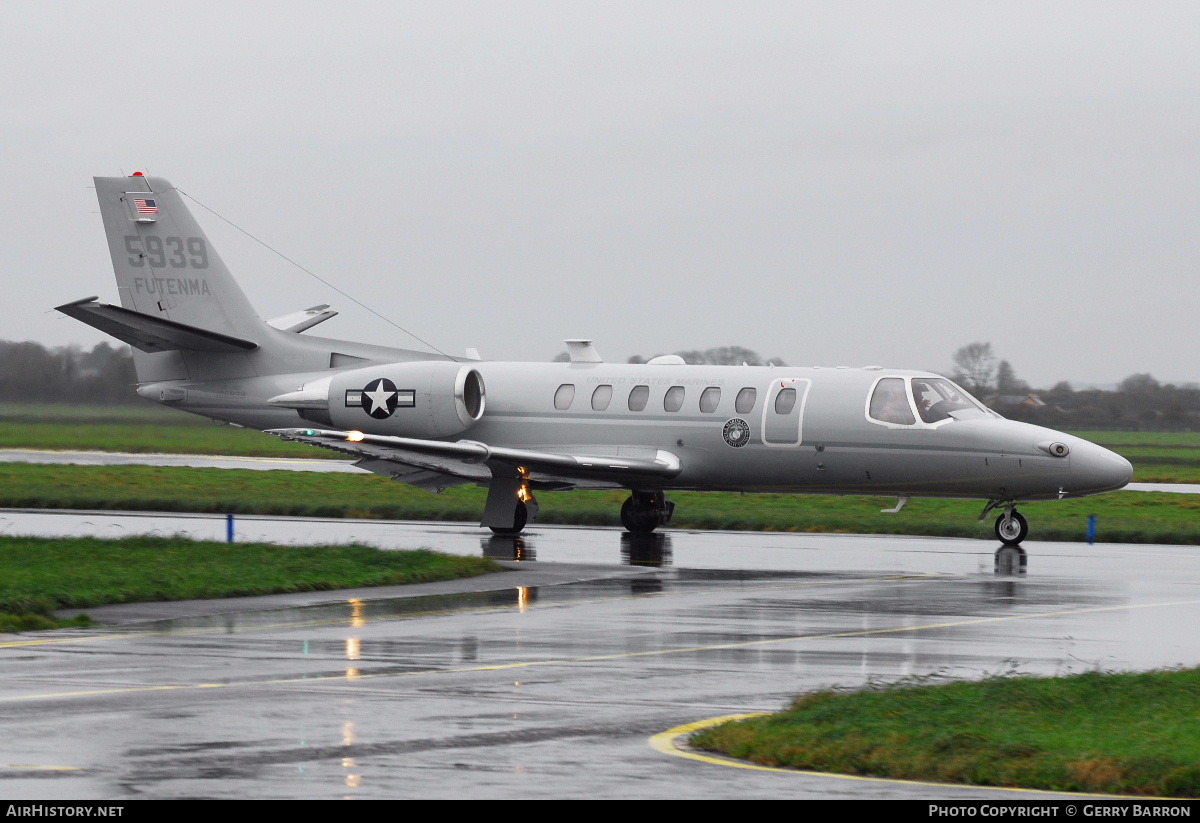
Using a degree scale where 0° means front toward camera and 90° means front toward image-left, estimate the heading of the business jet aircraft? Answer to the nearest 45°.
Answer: approximately 315°
